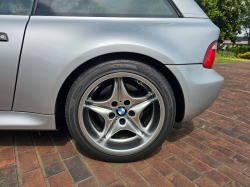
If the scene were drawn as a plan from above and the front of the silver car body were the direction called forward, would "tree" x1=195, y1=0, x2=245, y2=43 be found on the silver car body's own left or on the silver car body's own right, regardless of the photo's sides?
on the silver car body's own right

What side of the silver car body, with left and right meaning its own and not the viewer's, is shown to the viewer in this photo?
left
